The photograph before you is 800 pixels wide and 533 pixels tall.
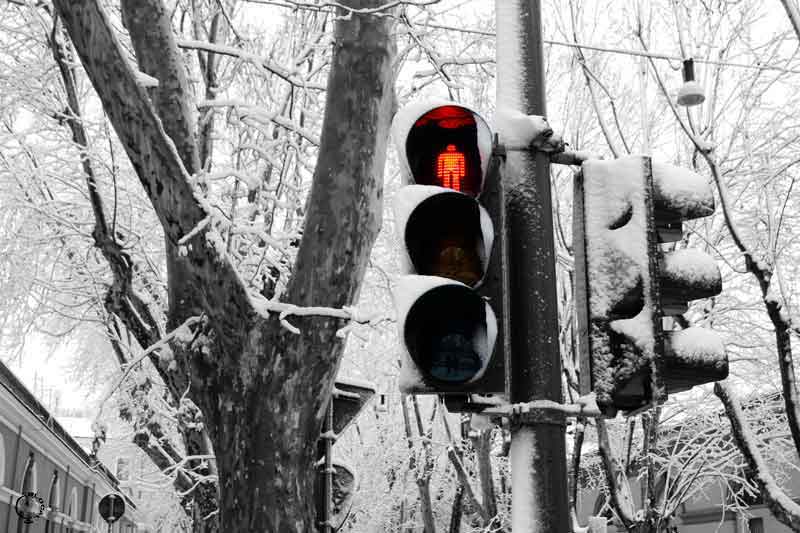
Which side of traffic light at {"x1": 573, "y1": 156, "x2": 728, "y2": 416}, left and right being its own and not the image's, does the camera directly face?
right

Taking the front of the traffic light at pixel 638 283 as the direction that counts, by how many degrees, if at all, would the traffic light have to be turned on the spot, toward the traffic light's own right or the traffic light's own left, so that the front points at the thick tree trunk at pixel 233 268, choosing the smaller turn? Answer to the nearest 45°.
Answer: approximately 135° to the traffic light's own left
